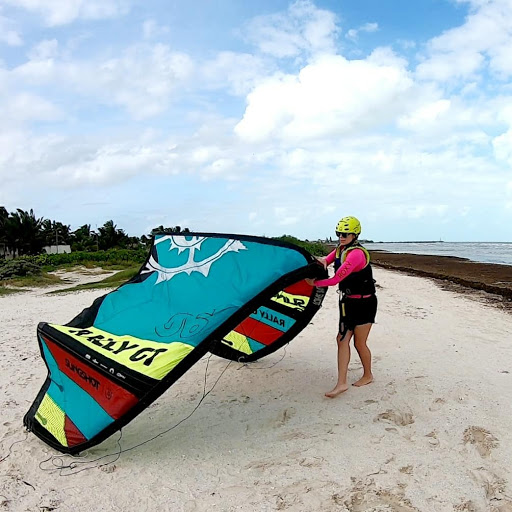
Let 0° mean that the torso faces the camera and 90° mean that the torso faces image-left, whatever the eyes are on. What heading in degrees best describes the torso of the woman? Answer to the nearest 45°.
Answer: approximately 45°

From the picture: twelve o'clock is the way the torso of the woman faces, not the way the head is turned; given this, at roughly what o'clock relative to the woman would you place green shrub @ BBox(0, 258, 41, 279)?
The green shrub is roughly at 3 o'clock from the woman.

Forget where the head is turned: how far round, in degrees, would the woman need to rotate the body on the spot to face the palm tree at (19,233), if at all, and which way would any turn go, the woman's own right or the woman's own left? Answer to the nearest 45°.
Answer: approximately 90° to the woman's own right
